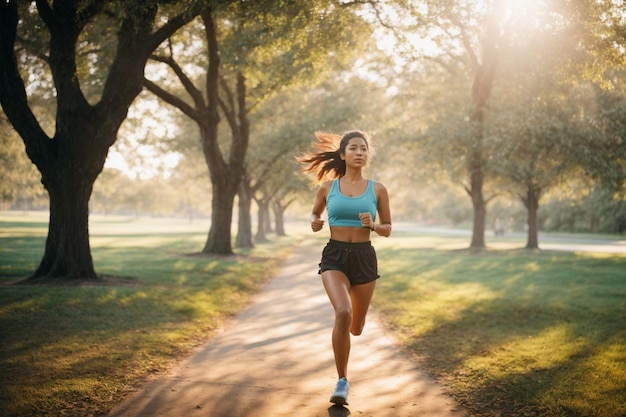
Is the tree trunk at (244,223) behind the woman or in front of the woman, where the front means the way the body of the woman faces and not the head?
behind

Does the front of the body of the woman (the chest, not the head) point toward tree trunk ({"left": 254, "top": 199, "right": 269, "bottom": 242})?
no

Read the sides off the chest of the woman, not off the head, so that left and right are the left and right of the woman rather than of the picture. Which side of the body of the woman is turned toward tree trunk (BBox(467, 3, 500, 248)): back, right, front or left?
back

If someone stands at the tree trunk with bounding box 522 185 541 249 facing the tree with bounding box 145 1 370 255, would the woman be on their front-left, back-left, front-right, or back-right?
front-left

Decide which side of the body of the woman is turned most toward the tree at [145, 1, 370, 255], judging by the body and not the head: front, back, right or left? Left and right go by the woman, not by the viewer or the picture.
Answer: back

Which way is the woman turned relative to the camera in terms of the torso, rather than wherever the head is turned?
toward the camera

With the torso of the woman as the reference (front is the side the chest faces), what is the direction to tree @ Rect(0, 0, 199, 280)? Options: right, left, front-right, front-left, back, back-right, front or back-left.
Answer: back-right

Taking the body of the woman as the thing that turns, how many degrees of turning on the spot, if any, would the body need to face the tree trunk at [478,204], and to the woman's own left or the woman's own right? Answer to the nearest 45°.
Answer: approximately 180°

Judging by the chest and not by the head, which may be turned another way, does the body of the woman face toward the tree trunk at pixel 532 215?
no

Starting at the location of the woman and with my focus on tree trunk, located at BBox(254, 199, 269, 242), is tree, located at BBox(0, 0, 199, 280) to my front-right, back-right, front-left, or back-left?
front-left

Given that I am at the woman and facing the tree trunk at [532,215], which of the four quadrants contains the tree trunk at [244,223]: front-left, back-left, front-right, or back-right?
front-left

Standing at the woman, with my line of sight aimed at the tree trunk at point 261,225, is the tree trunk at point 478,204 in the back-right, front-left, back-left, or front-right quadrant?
front-right
